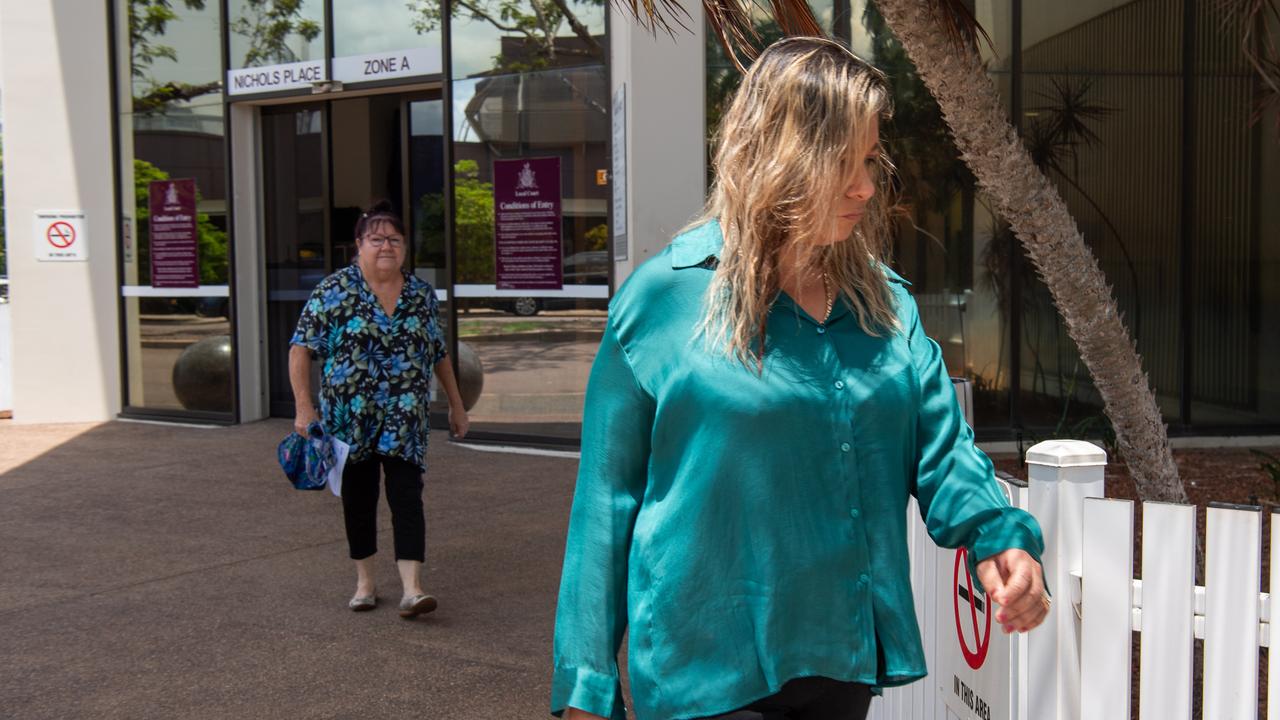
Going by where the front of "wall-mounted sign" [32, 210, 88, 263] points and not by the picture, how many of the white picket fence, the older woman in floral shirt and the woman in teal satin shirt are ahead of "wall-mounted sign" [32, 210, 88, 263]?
3

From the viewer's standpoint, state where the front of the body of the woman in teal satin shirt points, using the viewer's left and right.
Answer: facing the viewer and to the right of the viewer

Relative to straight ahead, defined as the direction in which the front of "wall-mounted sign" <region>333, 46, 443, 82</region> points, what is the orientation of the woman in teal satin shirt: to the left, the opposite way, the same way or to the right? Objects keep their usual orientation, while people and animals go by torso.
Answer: to the left

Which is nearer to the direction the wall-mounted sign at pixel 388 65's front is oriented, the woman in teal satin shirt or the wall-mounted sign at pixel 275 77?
the woman in teal satin shirt

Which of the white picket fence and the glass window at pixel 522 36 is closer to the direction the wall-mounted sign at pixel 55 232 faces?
the white picket fence

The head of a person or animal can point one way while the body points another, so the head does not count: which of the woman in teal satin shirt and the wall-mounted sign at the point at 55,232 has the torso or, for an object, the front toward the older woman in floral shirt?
the wall-mounted sign

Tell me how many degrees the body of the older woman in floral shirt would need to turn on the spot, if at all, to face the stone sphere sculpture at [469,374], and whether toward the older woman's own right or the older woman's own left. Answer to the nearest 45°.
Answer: approximately 180°

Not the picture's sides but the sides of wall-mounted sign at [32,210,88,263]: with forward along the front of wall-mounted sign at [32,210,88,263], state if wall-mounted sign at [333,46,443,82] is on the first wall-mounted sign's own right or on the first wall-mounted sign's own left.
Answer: on the first wall-mounted sign's own left
